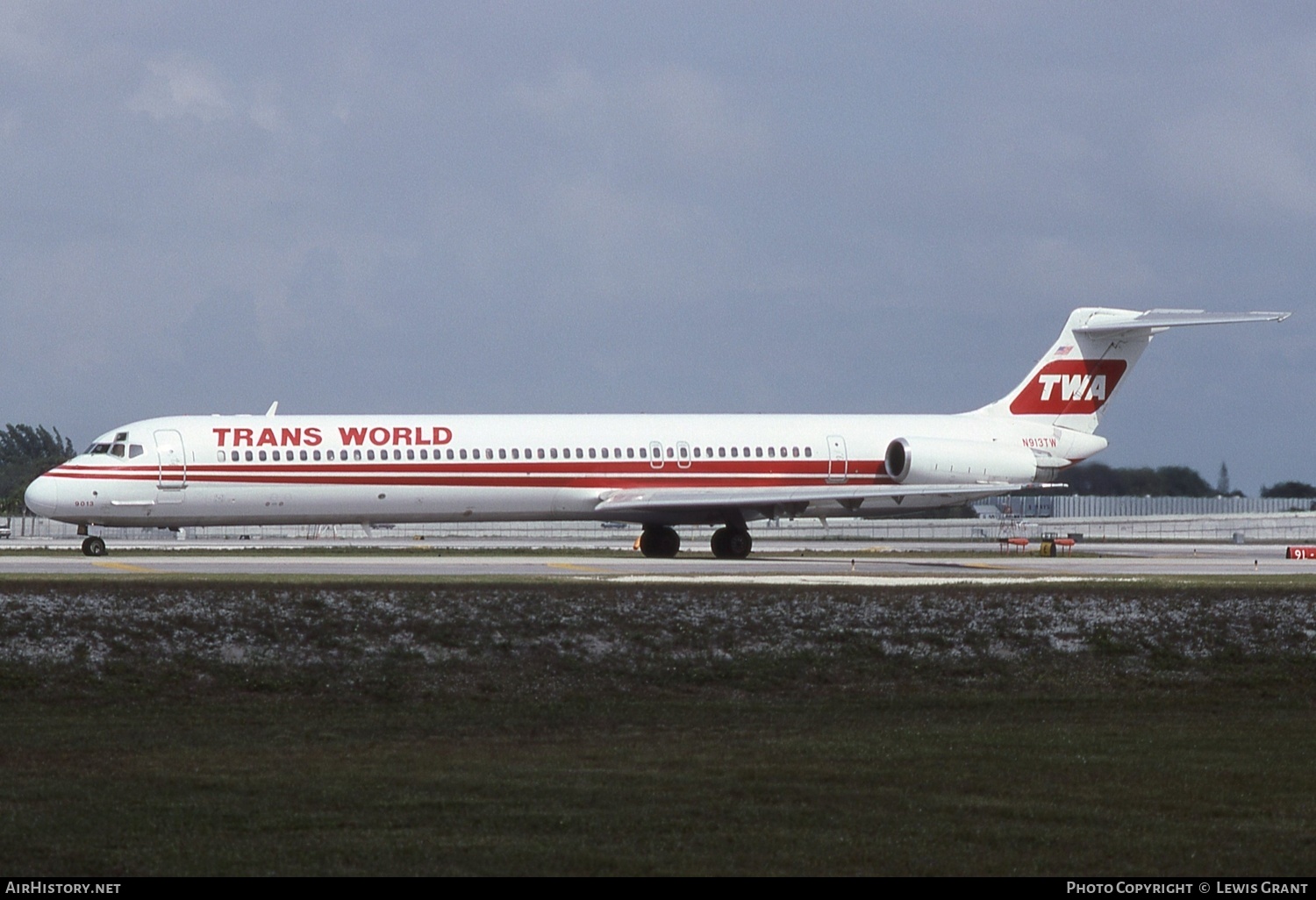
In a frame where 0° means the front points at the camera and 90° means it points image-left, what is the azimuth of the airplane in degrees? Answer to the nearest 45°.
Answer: approximately 45°
